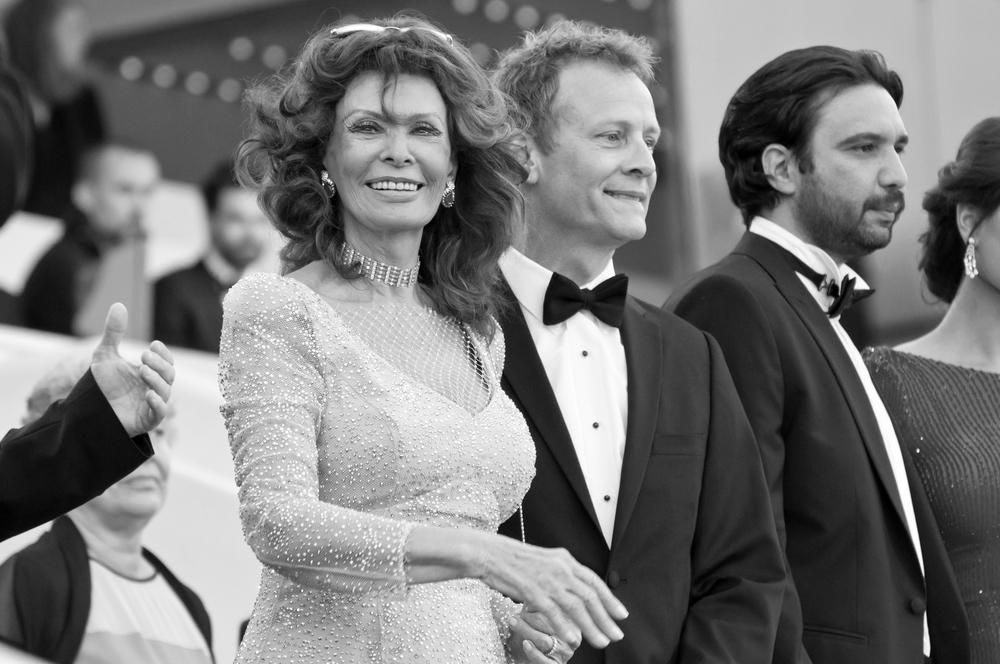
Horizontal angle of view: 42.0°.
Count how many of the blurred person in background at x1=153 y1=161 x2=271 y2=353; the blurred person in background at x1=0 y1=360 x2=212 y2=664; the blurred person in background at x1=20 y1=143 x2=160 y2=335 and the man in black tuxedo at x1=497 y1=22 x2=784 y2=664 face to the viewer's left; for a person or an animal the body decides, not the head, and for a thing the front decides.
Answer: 0

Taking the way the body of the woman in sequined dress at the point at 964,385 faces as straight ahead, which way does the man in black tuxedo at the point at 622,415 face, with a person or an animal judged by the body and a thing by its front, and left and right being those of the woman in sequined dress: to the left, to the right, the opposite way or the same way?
the same way

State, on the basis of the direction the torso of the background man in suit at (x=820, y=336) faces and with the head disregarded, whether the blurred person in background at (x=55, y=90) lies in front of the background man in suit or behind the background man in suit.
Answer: behind

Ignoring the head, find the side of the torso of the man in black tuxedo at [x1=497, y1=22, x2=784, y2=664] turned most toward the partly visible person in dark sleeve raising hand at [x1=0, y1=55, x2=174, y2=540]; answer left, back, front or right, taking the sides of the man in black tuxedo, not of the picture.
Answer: right

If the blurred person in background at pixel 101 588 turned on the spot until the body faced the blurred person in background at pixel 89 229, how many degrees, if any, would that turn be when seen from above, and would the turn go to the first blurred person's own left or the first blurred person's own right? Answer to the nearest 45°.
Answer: approximately 135° to the first blurred person's own left

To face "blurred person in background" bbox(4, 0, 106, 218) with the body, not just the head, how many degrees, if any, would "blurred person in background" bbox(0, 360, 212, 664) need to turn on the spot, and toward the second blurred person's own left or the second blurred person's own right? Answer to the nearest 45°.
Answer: approximately 135° to the second blurred person's own left

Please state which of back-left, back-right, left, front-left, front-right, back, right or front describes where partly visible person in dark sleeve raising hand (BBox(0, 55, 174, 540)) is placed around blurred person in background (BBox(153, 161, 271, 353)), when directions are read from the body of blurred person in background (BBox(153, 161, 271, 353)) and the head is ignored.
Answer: front-right

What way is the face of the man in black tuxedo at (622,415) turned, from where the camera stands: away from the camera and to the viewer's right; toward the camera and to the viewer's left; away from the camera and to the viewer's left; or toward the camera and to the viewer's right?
toward the camera and to the viewer's right

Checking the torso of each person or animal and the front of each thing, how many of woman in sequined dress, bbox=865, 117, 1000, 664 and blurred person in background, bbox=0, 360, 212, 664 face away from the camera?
0

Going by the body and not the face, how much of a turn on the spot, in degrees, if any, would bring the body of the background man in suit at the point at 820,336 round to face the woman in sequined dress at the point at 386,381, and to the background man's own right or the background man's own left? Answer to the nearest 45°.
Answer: approximately 90° to the background man's own right

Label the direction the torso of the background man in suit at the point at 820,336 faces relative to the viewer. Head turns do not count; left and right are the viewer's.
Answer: facing the viewer and to the right of the viewer

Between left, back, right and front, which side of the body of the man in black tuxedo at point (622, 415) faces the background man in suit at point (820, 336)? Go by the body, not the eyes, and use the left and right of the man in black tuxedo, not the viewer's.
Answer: left

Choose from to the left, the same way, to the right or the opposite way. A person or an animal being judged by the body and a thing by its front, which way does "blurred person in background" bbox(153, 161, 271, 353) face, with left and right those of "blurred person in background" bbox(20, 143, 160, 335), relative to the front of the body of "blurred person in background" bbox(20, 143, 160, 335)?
the same way

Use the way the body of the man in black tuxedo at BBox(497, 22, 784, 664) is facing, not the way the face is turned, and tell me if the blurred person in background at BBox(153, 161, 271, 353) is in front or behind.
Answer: behind

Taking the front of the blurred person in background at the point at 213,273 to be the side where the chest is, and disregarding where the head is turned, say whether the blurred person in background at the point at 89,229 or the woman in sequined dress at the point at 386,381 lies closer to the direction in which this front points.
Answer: the woman in sequined dress
